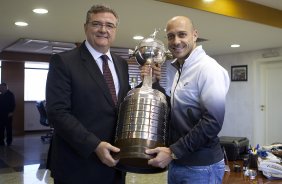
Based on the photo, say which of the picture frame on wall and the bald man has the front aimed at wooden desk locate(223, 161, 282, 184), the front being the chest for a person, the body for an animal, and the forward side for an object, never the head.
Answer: the picture frame on wall

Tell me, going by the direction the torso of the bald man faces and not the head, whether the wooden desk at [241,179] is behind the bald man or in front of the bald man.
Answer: behind

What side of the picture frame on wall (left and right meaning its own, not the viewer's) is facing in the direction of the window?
right

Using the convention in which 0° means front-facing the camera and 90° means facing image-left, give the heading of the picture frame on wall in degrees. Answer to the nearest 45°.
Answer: approximately 0°

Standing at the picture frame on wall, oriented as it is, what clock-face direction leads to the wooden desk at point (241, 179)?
The wooden desk is roughly at 12 o'clock from the picture frame on wall.

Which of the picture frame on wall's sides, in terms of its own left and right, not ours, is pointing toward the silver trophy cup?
front

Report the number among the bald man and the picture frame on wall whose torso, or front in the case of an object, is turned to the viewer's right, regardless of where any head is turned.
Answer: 0
